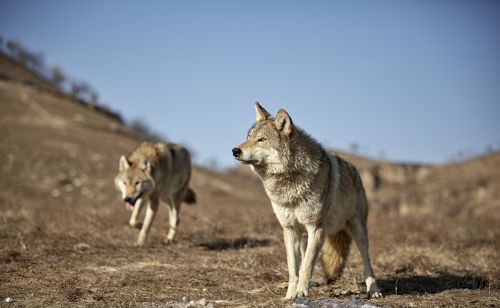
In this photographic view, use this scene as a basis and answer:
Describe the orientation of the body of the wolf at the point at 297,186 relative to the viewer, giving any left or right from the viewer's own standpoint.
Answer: facing the viewer and to the left of the viewer

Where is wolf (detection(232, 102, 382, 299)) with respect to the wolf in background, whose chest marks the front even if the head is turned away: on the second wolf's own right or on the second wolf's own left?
on the second wolf's own left

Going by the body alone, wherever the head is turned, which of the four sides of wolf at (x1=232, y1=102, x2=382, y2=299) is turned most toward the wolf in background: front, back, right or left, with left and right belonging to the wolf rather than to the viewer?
right

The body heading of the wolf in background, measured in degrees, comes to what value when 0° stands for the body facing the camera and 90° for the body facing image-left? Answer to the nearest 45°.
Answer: approximately 45°

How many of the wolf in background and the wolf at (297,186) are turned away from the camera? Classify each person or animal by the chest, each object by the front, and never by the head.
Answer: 0
